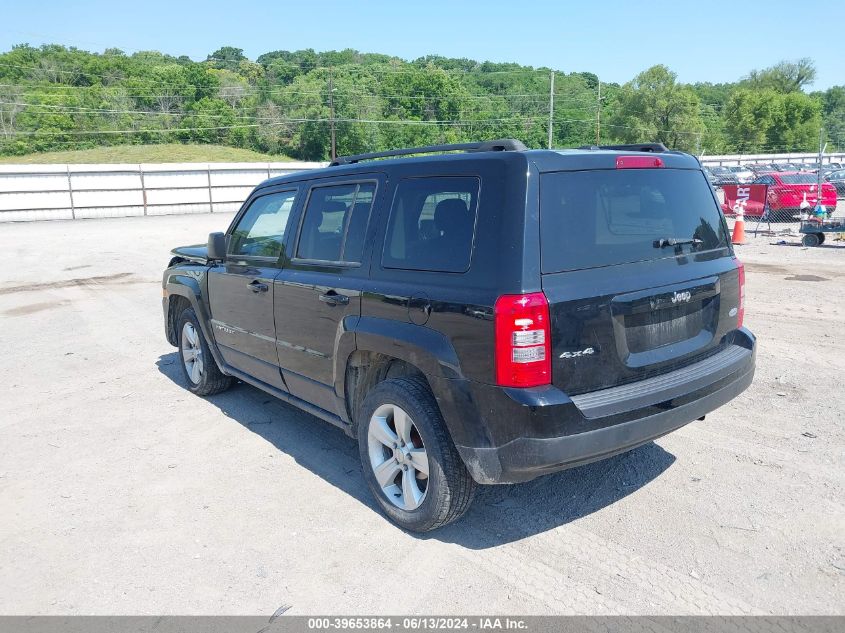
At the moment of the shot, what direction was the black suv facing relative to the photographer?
facing away from the viewer and to the left of the viewer

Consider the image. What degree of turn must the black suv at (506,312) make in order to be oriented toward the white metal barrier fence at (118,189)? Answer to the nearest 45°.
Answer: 0° — it already faces it

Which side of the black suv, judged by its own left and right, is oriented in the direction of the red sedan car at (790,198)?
right

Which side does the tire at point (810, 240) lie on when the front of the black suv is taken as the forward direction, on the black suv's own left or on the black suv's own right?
on the black suv's own right

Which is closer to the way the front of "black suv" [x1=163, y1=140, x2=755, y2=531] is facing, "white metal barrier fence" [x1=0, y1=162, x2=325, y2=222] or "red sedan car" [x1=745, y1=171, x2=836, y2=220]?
the white metal barrier fence
